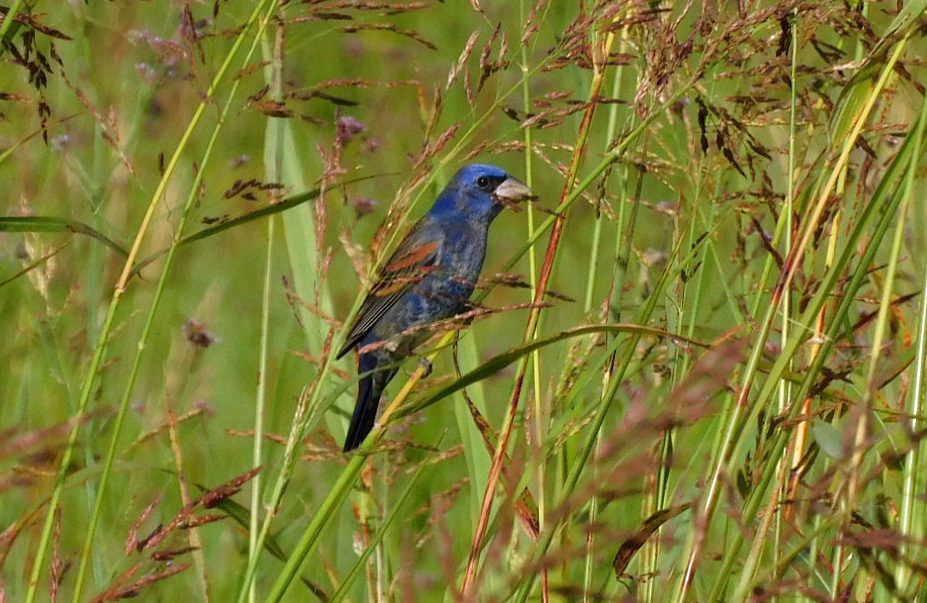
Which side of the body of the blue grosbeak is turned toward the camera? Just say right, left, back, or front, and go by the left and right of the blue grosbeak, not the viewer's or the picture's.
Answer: right
